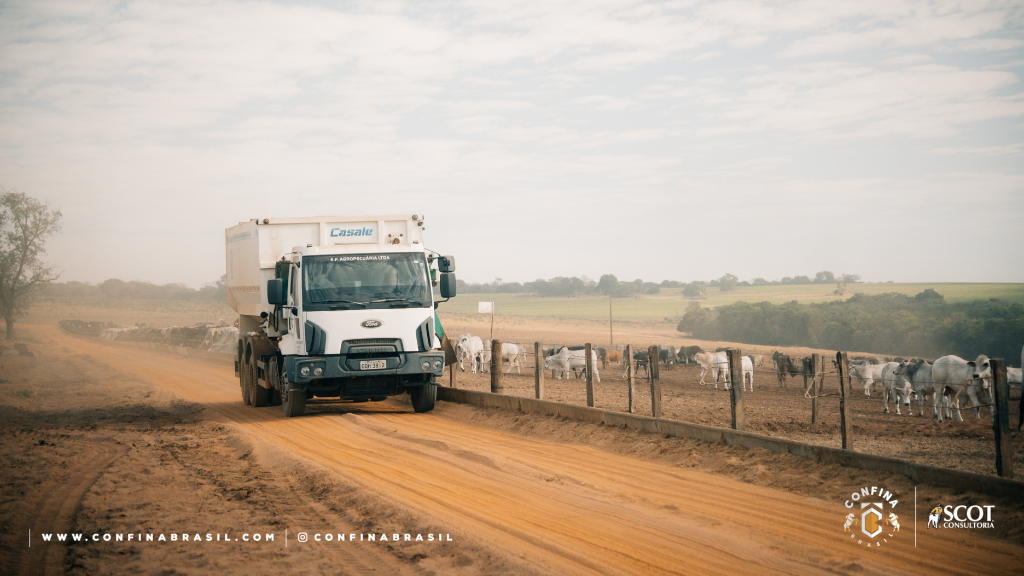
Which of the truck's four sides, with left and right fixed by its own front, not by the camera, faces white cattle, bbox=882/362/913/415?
left

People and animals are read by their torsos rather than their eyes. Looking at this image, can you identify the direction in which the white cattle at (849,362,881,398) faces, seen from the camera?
facing to the left of the viewer

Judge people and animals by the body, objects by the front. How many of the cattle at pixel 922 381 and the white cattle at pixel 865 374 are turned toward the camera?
0

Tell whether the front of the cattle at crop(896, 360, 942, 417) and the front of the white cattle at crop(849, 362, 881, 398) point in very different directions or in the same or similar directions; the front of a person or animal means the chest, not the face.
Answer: same or similar directions

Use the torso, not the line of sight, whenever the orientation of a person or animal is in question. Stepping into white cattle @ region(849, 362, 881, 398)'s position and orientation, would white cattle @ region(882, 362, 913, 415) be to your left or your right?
on your left

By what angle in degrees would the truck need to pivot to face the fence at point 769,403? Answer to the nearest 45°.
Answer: approximately 90° to its left

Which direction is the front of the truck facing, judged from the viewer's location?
facing the viewer

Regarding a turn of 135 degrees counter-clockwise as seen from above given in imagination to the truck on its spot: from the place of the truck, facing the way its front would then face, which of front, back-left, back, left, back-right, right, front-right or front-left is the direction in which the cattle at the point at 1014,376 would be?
front-right

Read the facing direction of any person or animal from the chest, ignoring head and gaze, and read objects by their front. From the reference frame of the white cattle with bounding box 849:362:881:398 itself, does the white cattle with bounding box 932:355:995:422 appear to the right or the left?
on its left

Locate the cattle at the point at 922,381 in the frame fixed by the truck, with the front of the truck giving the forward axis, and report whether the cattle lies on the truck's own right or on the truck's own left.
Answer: on the truck's own left

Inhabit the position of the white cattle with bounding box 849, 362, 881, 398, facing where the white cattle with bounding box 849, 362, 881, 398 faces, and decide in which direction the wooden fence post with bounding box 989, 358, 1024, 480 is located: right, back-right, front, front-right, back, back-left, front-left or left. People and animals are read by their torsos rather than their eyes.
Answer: left
